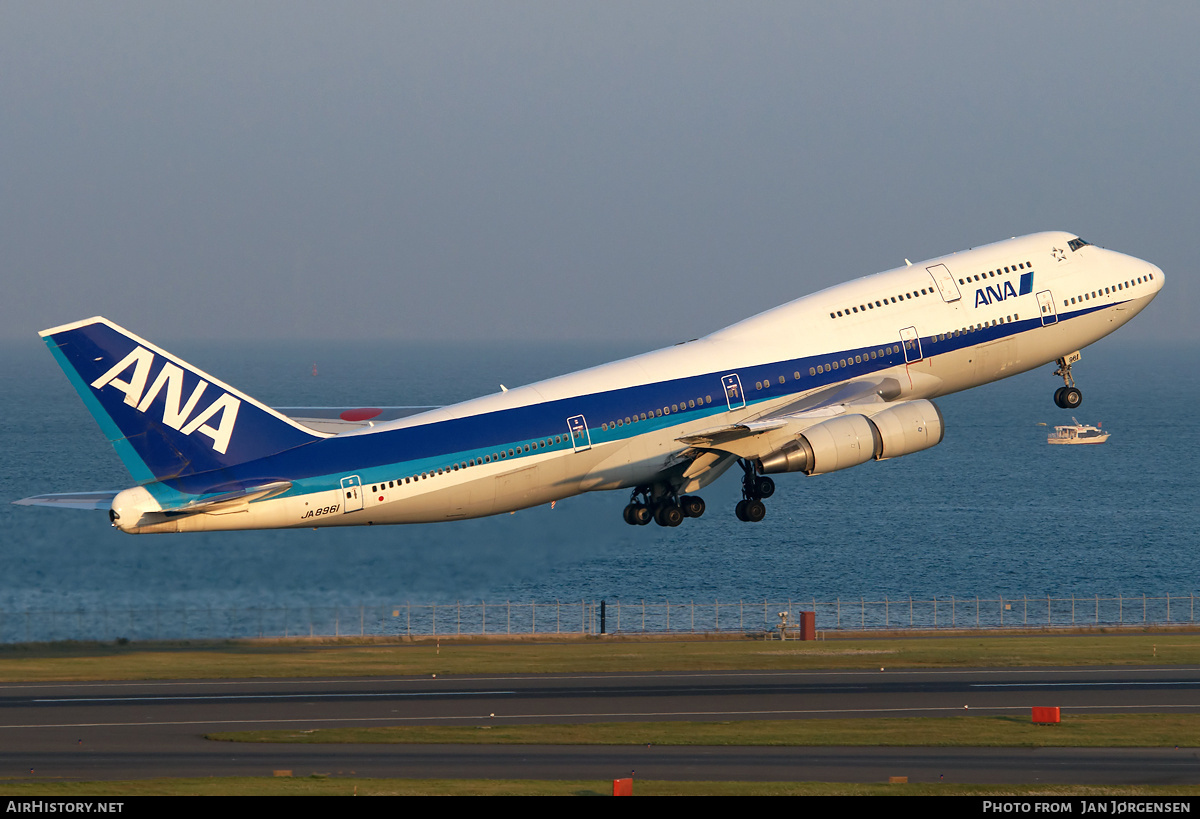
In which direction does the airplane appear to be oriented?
to the viewer's right
